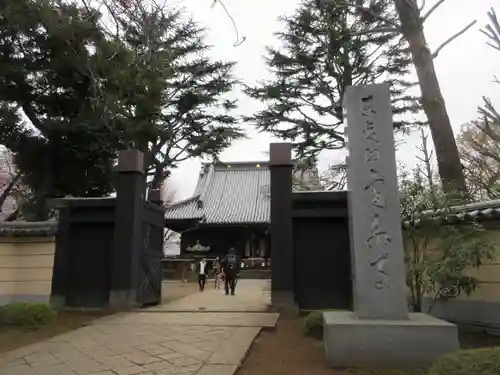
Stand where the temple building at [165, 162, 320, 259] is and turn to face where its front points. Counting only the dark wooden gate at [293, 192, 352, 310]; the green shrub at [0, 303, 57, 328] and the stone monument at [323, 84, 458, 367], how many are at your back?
0

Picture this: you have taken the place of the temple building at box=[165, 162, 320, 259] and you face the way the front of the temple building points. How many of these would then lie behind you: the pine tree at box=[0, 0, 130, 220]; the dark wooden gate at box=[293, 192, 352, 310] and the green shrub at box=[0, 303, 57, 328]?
0

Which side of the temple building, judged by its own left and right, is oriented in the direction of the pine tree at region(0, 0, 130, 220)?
front

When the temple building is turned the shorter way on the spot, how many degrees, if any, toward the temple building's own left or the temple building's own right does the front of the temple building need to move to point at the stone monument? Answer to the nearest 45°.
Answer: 0° — it already faces it

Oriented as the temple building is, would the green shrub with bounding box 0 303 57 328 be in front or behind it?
in front

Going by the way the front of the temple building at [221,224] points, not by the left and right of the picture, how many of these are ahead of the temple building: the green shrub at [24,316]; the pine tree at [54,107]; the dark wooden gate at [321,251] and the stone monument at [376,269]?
4

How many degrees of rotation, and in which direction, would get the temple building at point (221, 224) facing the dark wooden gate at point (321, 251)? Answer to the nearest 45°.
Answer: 0° — it already faces it

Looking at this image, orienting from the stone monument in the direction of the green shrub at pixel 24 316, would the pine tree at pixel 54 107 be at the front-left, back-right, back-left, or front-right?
front-right

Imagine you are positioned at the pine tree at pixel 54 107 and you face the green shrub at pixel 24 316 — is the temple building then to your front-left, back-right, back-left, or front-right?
back-left

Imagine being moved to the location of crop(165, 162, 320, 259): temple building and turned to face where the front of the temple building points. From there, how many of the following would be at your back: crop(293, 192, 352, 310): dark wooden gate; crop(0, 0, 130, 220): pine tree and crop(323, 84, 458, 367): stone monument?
0

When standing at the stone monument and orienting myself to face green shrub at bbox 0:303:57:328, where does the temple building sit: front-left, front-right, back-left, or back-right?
front-right

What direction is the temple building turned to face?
toward the camera
